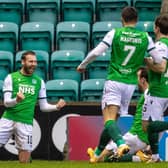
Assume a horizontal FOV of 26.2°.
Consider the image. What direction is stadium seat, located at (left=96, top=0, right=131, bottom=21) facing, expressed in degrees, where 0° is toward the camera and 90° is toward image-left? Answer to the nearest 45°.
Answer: approximately 0°

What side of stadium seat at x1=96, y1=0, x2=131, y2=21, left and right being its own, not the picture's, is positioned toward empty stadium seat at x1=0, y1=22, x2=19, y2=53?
right
